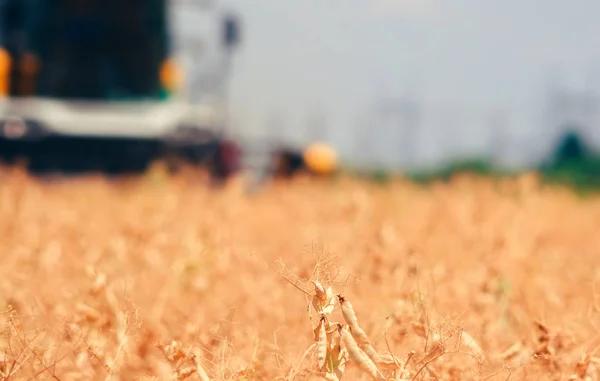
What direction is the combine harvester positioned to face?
toward the camera
